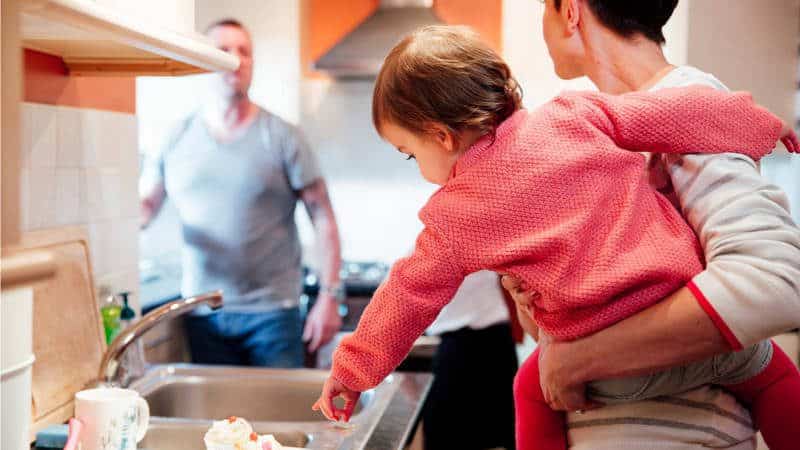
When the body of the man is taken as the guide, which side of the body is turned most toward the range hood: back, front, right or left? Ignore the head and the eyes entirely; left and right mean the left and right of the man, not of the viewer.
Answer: back

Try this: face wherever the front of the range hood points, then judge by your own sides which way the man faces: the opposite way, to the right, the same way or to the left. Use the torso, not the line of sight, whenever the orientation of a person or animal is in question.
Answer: the same way

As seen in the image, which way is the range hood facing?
toward the camera

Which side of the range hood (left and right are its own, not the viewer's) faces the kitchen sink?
front

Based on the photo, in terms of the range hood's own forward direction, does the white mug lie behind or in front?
in front

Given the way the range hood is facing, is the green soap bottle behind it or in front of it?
in front

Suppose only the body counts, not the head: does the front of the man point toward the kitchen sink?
yes

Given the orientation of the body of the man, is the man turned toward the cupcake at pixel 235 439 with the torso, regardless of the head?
yes

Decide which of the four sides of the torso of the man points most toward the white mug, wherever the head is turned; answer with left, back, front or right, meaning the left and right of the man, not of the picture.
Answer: front

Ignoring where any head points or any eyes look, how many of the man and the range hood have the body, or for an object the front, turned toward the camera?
2

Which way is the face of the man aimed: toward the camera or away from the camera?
toward the camera

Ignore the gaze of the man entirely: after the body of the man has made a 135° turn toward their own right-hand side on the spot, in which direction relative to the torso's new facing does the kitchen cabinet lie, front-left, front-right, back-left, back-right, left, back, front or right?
back-left

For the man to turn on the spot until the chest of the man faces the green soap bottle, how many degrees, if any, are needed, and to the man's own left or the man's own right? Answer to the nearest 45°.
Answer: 0° — they already face it
